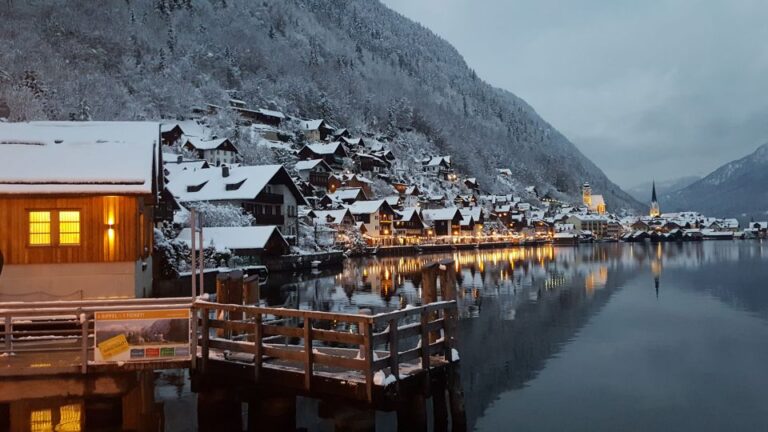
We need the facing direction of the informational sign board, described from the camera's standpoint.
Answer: facing the viewer

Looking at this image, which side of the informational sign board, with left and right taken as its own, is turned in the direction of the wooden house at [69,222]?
back
